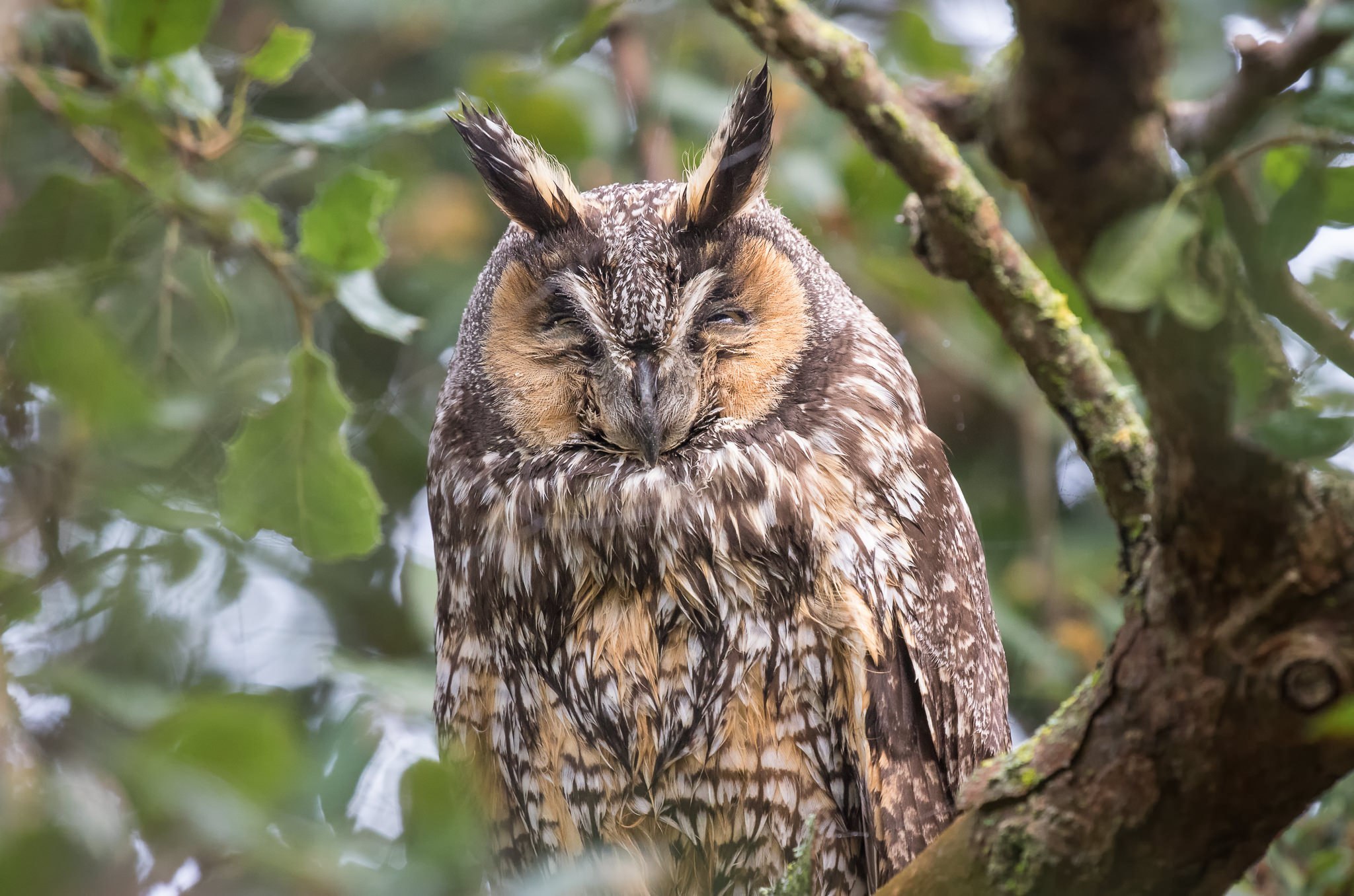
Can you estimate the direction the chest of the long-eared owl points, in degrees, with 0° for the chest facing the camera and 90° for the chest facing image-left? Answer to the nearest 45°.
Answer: approximately 0°

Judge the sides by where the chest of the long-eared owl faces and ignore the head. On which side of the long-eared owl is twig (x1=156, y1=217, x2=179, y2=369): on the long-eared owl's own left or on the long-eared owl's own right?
on the long-eared owl's own right

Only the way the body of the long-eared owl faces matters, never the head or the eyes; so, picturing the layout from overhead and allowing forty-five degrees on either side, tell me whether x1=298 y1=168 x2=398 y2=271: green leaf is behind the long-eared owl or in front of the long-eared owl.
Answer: in front

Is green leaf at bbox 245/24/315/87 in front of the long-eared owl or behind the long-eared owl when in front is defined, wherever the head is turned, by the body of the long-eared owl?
in front
